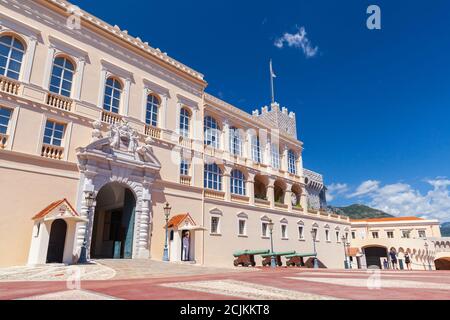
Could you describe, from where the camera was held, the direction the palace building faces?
facing the viewer and to the right of the viewer

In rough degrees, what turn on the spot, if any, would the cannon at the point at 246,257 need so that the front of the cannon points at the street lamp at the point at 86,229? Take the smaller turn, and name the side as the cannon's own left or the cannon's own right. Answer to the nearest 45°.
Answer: approximately 135° to the cannon's own right

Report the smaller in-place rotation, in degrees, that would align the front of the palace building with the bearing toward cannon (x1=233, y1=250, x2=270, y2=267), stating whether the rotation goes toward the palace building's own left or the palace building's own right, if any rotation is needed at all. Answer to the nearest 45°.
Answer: approximately 90° to the palace building's own left

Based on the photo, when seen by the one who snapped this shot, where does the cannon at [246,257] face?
facing to the right of the viewer

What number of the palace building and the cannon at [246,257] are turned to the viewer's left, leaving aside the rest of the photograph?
0
